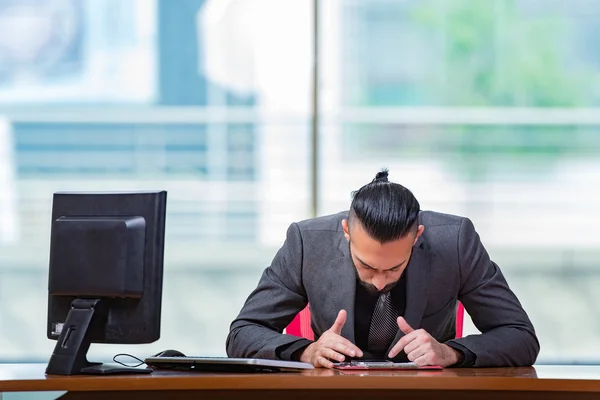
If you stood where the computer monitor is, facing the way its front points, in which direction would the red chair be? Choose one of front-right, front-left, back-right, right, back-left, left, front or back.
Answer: front

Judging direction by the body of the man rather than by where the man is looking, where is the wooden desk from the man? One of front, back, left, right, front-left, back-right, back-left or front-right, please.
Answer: front

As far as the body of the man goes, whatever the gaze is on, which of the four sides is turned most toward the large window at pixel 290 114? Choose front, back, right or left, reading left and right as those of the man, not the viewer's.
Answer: back

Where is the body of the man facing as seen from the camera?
toward the camera

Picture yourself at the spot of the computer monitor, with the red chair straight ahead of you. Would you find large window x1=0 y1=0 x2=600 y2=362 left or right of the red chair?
left

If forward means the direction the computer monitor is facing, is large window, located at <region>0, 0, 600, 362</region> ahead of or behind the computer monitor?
ahead

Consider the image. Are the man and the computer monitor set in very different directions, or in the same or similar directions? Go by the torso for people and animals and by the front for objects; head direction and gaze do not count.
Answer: very different directions

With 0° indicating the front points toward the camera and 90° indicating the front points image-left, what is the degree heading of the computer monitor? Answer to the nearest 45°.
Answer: approximately 225°

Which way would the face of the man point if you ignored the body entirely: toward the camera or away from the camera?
toward the camera

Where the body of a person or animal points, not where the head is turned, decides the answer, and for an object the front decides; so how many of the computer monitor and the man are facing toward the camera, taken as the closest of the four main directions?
1

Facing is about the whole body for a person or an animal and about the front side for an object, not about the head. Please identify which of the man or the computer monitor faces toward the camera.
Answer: the man

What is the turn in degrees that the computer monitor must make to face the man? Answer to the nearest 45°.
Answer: approximately 45° to its right
